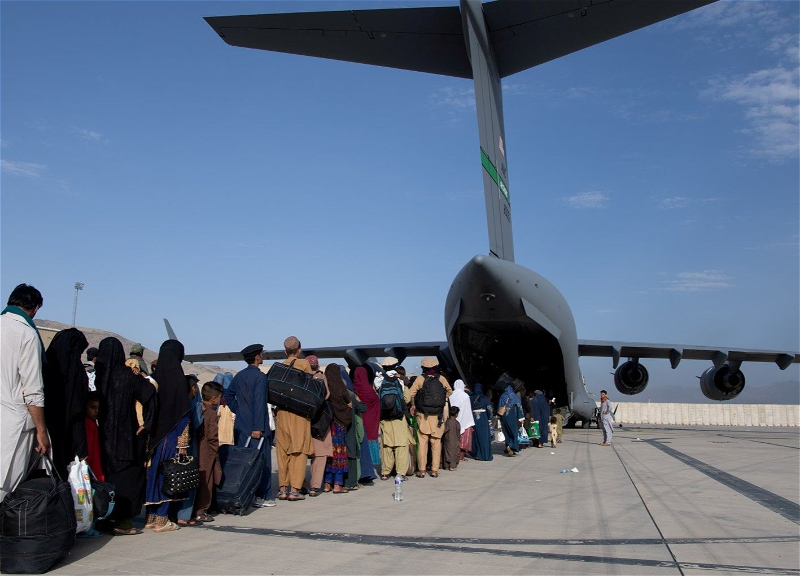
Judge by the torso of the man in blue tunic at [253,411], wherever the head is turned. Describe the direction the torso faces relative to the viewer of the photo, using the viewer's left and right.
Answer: facing away from the viewer and to the right of the viewer

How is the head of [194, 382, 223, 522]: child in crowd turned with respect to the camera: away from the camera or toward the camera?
away from the camera

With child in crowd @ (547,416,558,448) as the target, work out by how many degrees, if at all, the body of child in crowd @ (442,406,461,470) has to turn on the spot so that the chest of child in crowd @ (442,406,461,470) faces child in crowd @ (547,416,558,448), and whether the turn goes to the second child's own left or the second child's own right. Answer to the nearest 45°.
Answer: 0° — they already face them

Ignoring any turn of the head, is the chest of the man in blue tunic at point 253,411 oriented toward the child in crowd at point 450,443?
yes

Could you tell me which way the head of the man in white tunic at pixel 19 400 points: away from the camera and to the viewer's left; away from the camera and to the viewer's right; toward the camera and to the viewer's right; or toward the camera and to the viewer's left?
away from the camera and to the viewer's right

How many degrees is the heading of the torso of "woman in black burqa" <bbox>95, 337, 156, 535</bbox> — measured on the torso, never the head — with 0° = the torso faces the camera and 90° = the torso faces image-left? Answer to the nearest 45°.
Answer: approximately 225°

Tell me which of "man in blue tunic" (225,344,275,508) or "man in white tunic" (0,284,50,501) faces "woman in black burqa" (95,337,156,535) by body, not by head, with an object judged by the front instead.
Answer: the man in white tunic

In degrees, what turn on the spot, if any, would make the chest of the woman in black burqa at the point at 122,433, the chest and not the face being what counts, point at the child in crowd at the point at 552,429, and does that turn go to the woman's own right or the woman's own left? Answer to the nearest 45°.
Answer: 0° — they already face them

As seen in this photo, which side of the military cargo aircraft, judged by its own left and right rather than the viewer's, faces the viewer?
back

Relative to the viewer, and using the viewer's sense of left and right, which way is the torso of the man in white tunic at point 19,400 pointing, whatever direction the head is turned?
facing away from the viewer and to the right of the viewer

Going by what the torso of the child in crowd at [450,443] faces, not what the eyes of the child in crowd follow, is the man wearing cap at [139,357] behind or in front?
behind
